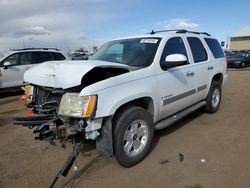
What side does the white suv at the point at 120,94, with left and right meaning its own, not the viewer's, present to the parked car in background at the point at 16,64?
right

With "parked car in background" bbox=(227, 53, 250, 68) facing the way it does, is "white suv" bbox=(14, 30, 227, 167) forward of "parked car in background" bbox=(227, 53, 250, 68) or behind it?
forward

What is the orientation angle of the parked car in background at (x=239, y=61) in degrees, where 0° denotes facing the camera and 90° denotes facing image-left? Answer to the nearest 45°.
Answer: approximately 45°

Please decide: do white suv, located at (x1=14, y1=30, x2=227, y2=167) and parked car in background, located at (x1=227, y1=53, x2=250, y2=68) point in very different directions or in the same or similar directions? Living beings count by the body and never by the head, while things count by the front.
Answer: same or similar directions

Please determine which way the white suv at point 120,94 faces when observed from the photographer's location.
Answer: facing the viewer and to the left of the viewer

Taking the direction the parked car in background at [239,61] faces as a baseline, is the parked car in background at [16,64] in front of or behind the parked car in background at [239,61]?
in front

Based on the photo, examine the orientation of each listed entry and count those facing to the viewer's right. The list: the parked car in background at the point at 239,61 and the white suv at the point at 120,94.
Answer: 0
